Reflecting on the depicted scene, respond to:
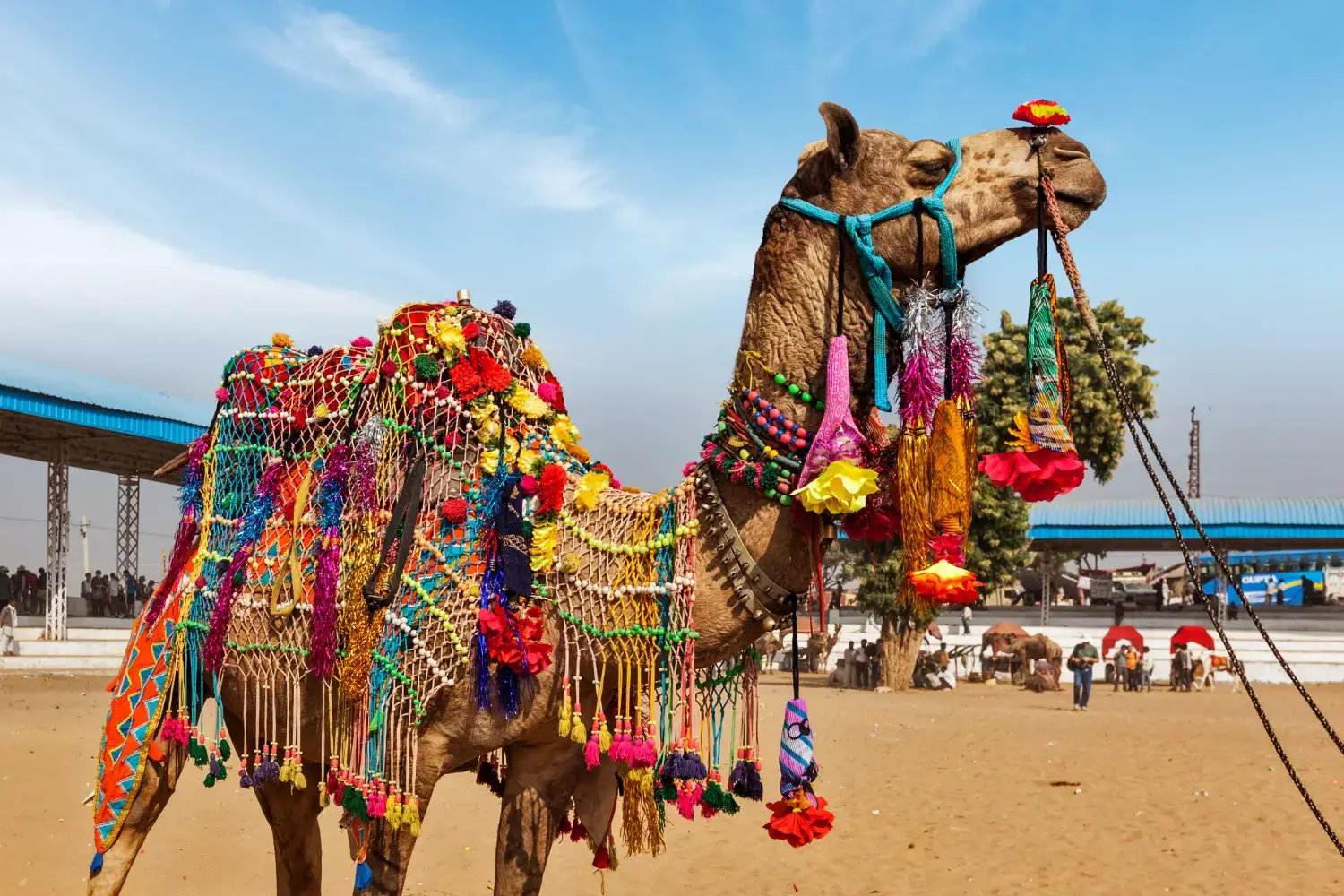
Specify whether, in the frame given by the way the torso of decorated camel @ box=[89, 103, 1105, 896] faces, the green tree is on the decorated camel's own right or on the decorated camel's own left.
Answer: on the decorated camel's own left

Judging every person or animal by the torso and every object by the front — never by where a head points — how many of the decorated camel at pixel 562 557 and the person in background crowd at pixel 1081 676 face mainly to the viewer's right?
1

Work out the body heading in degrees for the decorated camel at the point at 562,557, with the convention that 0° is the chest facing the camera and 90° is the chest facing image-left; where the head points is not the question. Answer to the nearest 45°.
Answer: approximately 270°

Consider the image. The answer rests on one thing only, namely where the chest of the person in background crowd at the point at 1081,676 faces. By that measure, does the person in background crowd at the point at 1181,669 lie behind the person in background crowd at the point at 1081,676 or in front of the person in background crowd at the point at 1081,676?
behind

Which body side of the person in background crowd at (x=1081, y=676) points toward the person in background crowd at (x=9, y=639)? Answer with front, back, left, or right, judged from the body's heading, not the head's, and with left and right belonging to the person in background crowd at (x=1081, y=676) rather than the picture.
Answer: right

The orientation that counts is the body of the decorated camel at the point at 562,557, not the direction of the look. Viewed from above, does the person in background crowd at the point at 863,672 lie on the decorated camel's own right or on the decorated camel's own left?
on the decorated camel's own left

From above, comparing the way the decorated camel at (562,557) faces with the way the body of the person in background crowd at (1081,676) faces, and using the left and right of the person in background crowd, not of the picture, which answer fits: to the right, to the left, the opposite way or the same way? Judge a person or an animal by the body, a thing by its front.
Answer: to the left
